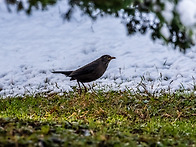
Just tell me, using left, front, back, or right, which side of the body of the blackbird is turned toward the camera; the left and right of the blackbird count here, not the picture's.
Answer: right
